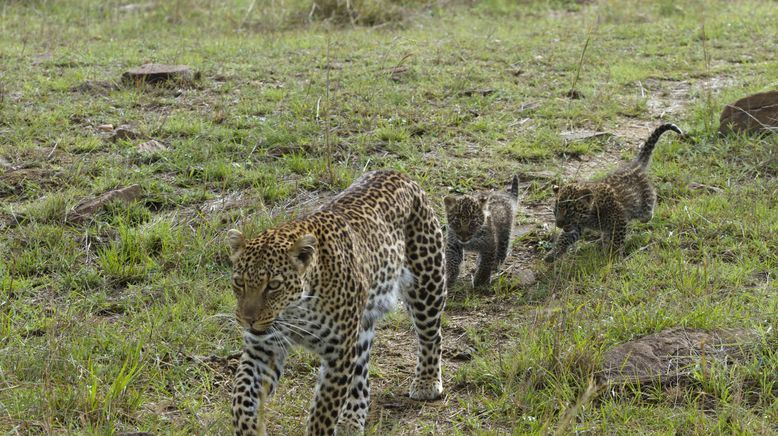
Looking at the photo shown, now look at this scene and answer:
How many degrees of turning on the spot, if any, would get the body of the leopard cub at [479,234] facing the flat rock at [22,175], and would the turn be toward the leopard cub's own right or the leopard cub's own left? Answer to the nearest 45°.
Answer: approximately 45° to the leopard cub's own right

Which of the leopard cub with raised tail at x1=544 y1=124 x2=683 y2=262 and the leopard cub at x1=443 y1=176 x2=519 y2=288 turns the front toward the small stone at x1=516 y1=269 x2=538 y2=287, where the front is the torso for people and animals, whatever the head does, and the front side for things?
the leopard cub with raised tail

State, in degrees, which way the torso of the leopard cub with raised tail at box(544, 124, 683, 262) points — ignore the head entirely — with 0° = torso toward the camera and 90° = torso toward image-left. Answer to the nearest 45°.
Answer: approximately 45°

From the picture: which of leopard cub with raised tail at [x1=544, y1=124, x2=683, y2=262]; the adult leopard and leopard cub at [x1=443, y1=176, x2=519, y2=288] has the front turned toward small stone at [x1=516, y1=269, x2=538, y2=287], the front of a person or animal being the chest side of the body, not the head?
the leopard cub with raised tail

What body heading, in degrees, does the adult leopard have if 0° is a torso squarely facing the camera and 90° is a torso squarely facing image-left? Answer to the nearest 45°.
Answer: approximately 45°

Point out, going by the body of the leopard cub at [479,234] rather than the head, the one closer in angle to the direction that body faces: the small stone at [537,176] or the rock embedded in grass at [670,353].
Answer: the rock embedded in grass

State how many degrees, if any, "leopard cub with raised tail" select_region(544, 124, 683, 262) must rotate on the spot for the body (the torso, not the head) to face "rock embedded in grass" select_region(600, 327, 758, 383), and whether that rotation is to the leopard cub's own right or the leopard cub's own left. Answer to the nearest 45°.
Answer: approximately 45° to the leopard cub's own left

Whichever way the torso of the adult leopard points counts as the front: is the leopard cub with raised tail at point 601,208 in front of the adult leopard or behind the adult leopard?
behind

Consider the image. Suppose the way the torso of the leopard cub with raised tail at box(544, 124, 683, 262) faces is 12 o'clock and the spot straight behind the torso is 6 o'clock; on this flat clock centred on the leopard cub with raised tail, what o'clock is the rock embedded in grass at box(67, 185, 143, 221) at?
The rock embedded in grass is roughly at 1 o'clock from the leopard cub with raised tail.

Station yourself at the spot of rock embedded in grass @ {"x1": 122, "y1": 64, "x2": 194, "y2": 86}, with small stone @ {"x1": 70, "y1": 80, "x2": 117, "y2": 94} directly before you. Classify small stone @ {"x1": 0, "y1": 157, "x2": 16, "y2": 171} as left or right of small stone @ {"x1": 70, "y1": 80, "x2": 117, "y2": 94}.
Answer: left

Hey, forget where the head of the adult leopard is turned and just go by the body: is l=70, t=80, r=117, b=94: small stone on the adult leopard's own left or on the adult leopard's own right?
on the adult leopard's own right

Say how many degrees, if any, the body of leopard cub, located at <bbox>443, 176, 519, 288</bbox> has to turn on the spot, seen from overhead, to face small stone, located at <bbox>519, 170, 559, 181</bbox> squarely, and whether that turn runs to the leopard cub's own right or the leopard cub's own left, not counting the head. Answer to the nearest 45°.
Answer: approximately 135° to the leopard cub's own right
